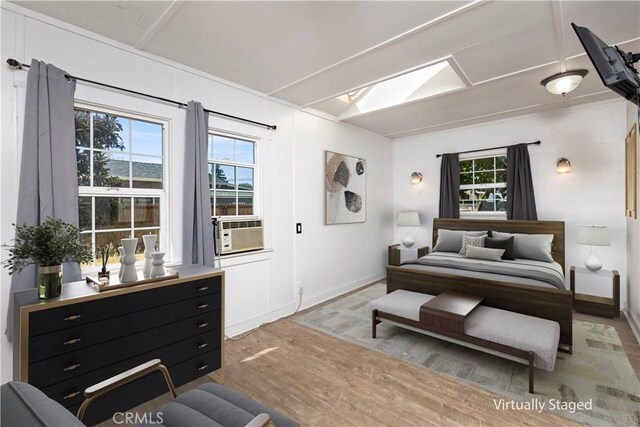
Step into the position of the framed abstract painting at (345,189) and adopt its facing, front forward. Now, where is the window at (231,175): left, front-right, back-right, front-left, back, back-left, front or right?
right

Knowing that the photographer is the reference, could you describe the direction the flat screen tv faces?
facing away from the viewer and to the left of the viewer

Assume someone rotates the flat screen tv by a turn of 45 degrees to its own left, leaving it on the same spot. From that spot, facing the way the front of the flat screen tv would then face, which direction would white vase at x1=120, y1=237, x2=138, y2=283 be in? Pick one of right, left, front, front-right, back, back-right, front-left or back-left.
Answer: front-left

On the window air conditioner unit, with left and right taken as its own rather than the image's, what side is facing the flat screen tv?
front

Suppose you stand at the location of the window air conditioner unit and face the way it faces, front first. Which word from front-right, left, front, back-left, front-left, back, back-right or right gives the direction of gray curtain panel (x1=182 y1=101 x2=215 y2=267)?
right

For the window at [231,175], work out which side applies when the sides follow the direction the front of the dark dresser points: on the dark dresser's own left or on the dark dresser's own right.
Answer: on the dark dresser's own left

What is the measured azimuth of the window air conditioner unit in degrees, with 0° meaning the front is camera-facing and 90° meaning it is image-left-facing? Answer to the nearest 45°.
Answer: approximately 315°

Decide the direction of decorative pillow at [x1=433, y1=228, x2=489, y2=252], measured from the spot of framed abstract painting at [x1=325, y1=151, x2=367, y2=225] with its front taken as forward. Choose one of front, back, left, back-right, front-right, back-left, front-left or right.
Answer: front-left

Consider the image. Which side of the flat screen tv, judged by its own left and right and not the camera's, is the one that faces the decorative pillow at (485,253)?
front

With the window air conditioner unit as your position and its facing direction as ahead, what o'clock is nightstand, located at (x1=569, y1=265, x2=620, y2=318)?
The nightstand is roughly at 11 o'clock from the window air conditioner unit.

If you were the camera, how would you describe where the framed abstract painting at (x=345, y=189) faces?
facing the viewer and to the right of the viewer

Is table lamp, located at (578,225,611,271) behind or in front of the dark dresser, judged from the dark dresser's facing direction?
in front

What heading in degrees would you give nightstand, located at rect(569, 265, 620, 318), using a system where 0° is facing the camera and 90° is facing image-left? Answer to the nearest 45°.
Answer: approximately 45°

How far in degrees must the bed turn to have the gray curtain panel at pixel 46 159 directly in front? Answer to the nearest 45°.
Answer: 0° — it already faces it

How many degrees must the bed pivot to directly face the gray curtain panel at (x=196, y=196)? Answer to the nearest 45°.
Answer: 0° — it already faces it

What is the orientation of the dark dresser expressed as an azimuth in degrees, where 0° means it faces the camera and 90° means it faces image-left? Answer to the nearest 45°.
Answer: approximately 315°

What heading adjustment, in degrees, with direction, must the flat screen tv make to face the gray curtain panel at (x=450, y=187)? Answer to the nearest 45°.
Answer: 0° — it already faces it

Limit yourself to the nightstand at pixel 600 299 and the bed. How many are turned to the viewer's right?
0
